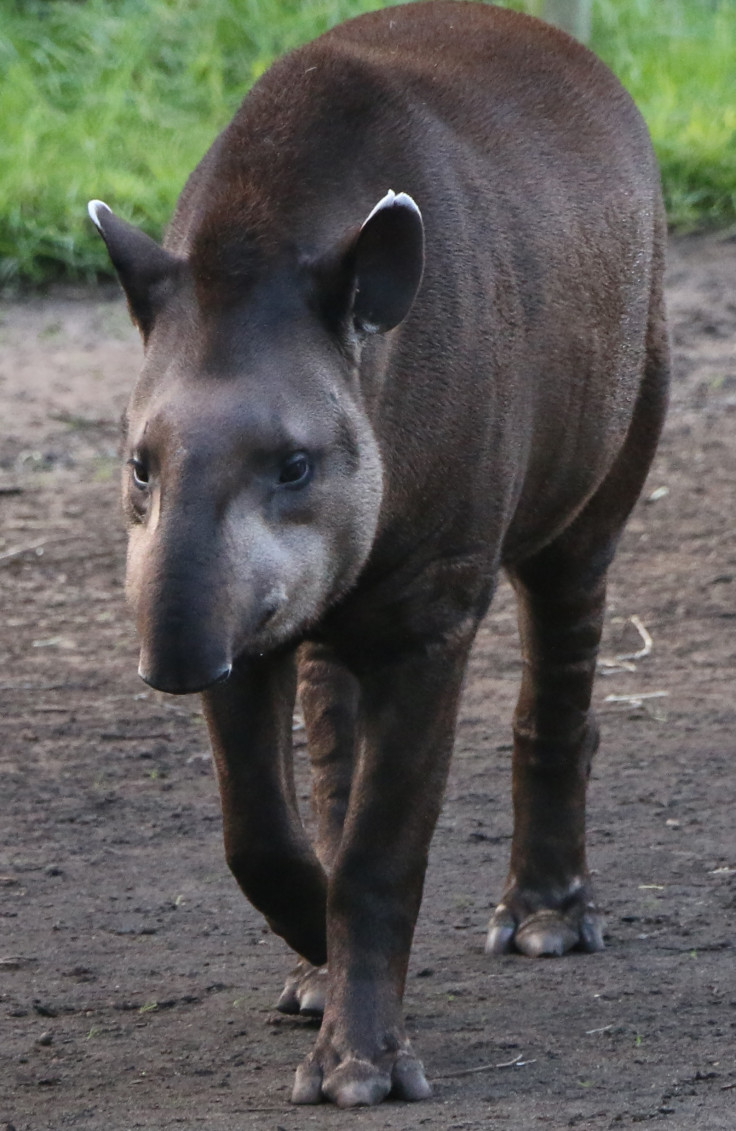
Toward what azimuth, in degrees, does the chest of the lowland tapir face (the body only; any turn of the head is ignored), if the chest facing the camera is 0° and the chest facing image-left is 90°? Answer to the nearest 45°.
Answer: approximately 45°
